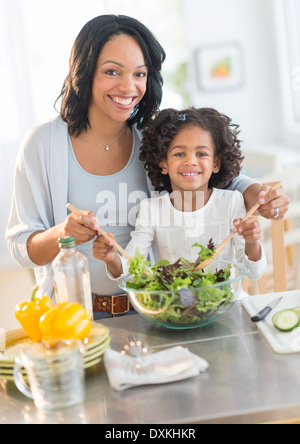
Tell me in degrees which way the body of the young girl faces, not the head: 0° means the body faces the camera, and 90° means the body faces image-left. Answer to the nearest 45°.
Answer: approximately 0°

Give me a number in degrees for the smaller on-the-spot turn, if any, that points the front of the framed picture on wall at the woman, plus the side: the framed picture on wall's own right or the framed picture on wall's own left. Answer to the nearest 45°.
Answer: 0° — it already faces them

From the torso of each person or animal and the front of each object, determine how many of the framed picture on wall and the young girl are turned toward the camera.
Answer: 2

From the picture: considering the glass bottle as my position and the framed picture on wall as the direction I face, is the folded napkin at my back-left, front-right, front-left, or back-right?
back-right

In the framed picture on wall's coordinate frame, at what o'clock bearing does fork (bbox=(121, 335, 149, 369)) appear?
The fork is roughly at 12 o'clock from the framed picture on wall.

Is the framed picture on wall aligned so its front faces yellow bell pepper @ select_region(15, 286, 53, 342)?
yes

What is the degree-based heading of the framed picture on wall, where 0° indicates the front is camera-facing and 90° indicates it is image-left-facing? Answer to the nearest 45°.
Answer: approximately 0°
